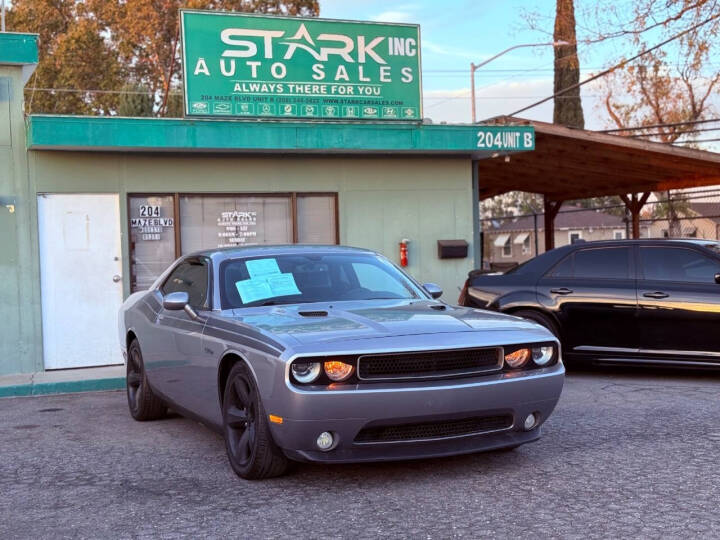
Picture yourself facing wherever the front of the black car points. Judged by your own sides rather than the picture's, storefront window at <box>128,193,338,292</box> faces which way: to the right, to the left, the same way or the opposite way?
to the right

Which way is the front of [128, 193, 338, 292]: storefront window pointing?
toward the camera

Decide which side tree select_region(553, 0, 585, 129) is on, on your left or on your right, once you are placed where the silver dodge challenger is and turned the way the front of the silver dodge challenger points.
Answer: on your left

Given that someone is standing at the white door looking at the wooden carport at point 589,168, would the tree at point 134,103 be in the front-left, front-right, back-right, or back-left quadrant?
front-left

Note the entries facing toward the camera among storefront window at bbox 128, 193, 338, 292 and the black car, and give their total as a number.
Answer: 1

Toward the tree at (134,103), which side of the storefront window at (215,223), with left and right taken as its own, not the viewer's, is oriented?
back

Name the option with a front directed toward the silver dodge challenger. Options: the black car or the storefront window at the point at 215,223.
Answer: the storefront window

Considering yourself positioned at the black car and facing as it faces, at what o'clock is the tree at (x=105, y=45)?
The tree is roughly at 8 o'clock from the black car.

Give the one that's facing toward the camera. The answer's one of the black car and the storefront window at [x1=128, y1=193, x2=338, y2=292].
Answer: the storefront window

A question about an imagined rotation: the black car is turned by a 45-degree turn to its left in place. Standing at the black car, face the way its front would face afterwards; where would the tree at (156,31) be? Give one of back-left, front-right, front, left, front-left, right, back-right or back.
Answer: left

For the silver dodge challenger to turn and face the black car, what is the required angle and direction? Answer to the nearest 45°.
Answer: approximately 90° to its left

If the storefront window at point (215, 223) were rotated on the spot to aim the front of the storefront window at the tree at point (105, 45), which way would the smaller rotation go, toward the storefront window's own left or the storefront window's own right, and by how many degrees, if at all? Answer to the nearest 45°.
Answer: approximately 180°

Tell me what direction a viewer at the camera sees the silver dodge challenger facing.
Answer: facing the viewer and to the right of the viewer

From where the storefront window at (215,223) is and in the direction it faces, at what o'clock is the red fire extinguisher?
The red fire extinguisher is roughly at 9 o'clock from the storefront window.

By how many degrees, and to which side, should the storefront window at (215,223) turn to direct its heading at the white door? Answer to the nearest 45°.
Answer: approximately 90° to its right

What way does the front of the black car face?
to the viewer's right

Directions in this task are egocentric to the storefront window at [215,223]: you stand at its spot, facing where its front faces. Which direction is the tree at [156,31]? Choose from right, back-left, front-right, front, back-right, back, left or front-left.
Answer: back
